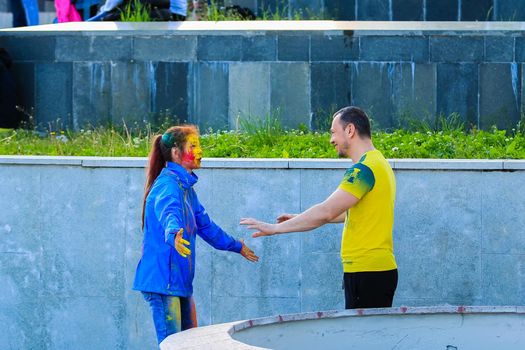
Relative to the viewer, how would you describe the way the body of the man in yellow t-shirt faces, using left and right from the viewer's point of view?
facing to the left of the viewer

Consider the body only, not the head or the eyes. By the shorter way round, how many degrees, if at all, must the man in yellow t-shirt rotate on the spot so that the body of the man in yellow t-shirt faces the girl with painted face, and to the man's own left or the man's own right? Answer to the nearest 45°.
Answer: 0° — they already face them

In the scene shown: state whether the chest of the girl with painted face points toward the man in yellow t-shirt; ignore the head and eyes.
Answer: yes

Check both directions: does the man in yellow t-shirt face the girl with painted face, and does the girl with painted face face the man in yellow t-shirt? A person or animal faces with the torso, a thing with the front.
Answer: yes

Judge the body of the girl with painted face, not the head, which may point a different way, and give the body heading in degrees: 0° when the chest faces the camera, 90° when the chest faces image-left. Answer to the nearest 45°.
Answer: approximately 270°

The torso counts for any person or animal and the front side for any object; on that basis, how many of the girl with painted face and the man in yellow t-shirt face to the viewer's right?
1

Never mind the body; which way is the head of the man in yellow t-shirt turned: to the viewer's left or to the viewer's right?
to the viewer's left

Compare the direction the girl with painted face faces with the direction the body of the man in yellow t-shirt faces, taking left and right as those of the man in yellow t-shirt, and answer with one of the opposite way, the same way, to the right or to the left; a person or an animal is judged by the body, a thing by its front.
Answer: the opposite way

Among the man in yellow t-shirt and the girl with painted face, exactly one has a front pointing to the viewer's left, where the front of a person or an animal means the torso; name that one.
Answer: the man in yellow t-shirt
